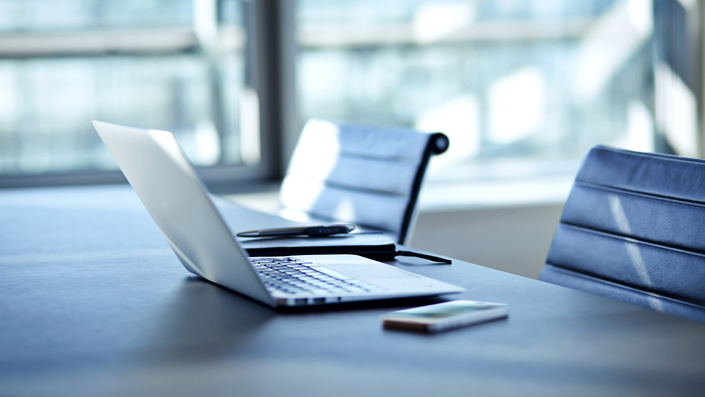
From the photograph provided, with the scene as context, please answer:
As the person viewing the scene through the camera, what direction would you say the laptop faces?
facing away from the viewer and to the right of the viewer
